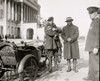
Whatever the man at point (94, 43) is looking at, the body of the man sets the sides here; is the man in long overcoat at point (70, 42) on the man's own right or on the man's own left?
on the man's own right

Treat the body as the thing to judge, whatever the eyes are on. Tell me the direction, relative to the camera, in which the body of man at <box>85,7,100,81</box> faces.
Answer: to the viewer's left

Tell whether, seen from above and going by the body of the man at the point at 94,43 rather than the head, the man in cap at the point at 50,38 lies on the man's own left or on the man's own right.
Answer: on the man's own right
